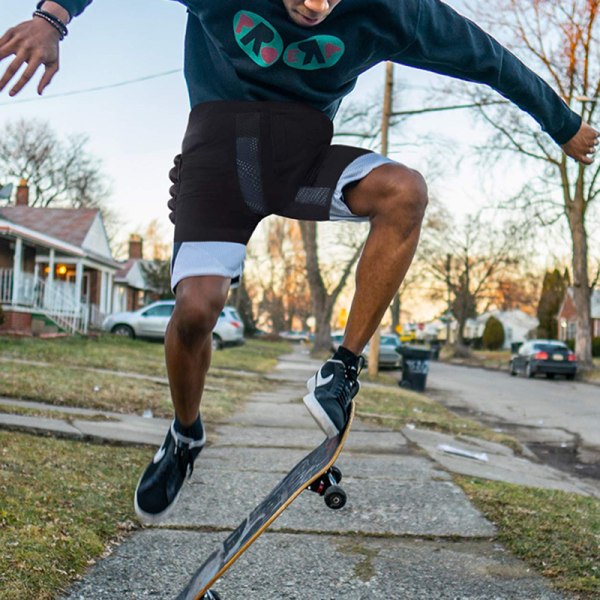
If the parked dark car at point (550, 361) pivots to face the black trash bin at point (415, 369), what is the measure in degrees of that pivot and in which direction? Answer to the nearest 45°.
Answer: approximately 135° to its left

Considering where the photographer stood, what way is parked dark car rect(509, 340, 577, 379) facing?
facing away from the viewer and to the left of the viewer

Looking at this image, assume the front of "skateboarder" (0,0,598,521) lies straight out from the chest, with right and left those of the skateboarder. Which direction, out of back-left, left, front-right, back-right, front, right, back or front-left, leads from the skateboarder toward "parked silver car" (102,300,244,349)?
back

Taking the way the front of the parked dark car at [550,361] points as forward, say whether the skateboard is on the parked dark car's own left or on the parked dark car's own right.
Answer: on the parked dark car's own left

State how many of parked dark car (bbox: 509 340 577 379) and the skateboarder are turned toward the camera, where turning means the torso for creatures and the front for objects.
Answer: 1

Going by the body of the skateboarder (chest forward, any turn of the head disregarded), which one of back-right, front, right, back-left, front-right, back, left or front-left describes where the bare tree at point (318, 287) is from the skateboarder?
back

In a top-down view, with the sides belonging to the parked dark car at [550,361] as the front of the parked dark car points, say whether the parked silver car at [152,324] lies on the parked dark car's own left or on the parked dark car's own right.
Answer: on the parked dark car's own left

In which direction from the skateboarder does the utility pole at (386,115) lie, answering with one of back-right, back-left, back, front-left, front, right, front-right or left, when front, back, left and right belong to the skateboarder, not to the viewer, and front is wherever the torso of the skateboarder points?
back

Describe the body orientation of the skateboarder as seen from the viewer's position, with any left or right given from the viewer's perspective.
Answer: facing the viewer

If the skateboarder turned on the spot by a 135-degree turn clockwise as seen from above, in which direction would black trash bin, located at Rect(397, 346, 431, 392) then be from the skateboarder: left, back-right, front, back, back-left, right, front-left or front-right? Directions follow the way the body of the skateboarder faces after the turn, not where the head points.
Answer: front-right
